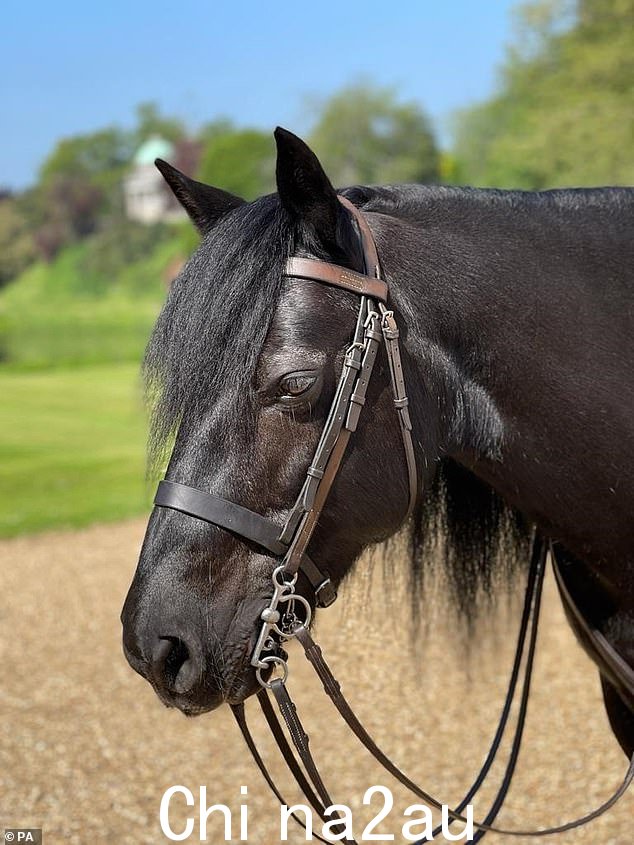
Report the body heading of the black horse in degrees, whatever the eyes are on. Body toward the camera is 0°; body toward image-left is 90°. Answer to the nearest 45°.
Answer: approximately 90°

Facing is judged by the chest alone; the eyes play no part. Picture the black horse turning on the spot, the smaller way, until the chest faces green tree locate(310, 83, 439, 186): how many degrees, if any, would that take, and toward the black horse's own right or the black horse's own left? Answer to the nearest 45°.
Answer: approximately 90° to the black horse's own right

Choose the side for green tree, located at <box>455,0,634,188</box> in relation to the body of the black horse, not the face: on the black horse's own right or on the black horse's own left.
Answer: on the black horse's own right
